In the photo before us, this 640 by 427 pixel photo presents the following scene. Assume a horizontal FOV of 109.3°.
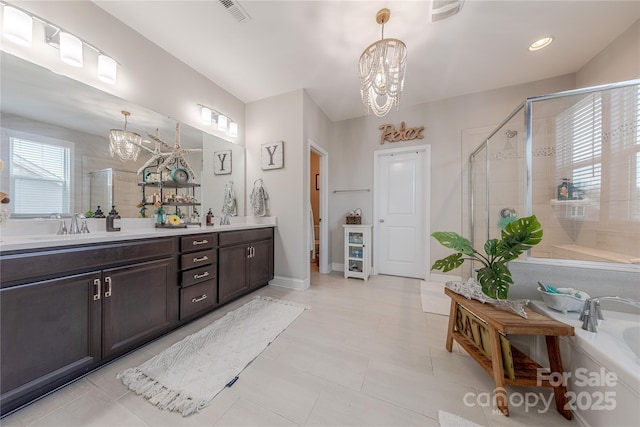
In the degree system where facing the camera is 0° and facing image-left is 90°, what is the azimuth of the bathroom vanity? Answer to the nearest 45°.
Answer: approximately 315°

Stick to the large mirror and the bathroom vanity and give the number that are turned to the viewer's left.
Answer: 0

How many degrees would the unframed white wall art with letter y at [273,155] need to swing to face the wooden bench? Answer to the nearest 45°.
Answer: approximately 90° to its left

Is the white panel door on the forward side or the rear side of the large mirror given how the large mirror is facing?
on the forward side

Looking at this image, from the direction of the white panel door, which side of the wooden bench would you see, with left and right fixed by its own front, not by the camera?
right

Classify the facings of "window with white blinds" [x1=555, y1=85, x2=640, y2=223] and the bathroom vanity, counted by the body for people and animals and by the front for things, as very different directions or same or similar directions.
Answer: very different directions

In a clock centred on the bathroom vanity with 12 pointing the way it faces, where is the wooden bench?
The wooden bench is roughly at 12 o'clock from the bathroom vanity.

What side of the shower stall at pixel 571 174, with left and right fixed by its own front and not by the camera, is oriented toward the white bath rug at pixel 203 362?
front

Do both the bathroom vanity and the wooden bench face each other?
yes

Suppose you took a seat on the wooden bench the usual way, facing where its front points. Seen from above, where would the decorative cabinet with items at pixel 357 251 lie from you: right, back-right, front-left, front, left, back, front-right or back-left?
right

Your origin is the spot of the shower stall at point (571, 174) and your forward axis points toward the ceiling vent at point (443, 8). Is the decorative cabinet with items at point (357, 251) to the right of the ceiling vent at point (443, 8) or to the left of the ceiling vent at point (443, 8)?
right

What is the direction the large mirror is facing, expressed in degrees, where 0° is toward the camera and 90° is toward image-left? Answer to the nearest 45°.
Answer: approximately 315°

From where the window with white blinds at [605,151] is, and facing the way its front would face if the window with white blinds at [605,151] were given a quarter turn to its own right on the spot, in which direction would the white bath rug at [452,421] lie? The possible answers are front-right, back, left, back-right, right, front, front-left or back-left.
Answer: back-left

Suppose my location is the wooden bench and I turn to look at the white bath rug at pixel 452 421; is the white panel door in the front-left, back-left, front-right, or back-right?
back-right

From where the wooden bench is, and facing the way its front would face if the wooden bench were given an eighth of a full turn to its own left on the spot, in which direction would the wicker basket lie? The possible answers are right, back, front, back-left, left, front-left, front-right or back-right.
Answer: back-right
